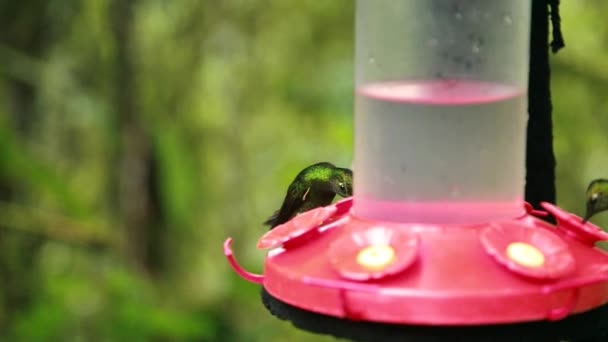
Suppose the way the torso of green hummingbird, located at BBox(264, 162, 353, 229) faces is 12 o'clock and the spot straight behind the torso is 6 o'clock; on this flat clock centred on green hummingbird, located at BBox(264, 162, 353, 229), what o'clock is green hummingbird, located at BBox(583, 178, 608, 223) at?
green hummingbird, located at BBox(583, 178, 608, 223) is roughly at 1 o'clock from green hummingbird, located at BBox(264, 162, 353, 229).

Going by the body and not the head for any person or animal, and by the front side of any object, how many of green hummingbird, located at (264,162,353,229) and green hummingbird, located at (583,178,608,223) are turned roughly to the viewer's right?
1

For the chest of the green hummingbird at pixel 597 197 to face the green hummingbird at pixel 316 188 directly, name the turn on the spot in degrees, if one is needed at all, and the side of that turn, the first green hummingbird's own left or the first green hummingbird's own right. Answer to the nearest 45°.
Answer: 0° — it already faces it

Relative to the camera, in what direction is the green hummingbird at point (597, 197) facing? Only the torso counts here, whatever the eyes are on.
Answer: to the viewer's left

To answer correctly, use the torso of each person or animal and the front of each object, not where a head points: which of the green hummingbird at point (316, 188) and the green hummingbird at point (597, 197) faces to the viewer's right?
the green hummingbird at point (316, 188)

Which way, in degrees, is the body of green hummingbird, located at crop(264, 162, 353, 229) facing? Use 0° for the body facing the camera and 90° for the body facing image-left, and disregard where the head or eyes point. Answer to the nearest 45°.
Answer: approximately 270°

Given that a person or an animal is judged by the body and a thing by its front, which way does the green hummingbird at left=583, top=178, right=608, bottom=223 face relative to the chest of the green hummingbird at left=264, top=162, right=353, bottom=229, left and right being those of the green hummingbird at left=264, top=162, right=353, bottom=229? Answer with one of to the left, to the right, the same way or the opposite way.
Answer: the opposite way
